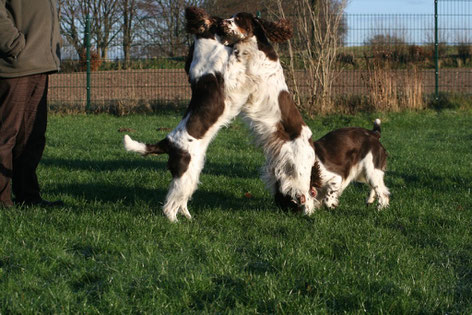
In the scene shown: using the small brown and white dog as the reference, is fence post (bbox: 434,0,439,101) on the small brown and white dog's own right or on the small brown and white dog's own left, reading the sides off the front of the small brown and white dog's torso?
on the small brown and white dog's own right

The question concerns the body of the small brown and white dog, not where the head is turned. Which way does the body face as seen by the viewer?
to the viewer's left

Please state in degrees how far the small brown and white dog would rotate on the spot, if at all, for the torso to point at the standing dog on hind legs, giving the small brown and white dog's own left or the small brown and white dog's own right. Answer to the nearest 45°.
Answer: approximately 45° to the small brown and white dog's own left

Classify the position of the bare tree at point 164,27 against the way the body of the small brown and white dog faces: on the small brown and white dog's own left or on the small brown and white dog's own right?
on the small brown and white dog's own right

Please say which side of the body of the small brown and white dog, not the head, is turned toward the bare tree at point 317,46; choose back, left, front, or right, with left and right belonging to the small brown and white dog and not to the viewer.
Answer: right

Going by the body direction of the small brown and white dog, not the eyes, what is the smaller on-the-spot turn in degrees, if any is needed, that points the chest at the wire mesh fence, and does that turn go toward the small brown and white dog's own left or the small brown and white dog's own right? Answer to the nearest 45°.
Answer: approximately 90° to the small brown and white dog's own right

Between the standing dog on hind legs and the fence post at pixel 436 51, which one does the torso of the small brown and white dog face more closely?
the standing dog on hind legs
